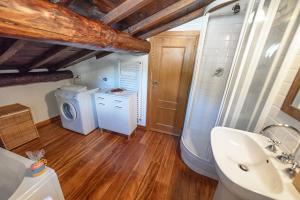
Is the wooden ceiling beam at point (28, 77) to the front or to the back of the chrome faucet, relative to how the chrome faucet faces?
to the front

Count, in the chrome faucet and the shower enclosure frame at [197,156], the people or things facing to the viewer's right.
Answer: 0

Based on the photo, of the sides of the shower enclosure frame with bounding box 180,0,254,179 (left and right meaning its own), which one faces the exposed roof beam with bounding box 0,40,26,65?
front

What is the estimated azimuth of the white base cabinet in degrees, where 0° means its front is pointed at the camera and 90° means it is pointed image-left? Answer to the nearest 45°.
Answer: approximately 45°

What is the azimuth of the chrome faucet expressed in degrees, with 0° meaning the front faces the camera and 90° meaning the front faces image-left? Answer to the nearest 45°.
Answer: approximately 90°

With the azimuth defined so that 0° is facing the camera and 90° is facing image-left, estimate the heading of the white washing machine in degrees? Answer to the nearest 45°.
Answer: approximately 45°

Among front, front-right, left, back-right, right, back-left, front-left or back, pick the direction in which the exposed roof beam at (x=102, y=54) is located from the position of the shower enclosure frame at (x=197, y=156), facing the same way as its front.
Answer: front-right

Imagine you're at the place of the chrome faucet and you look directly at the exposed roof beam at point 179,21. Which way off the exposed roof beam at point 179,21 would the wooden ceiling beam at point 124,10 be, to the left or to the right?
left
